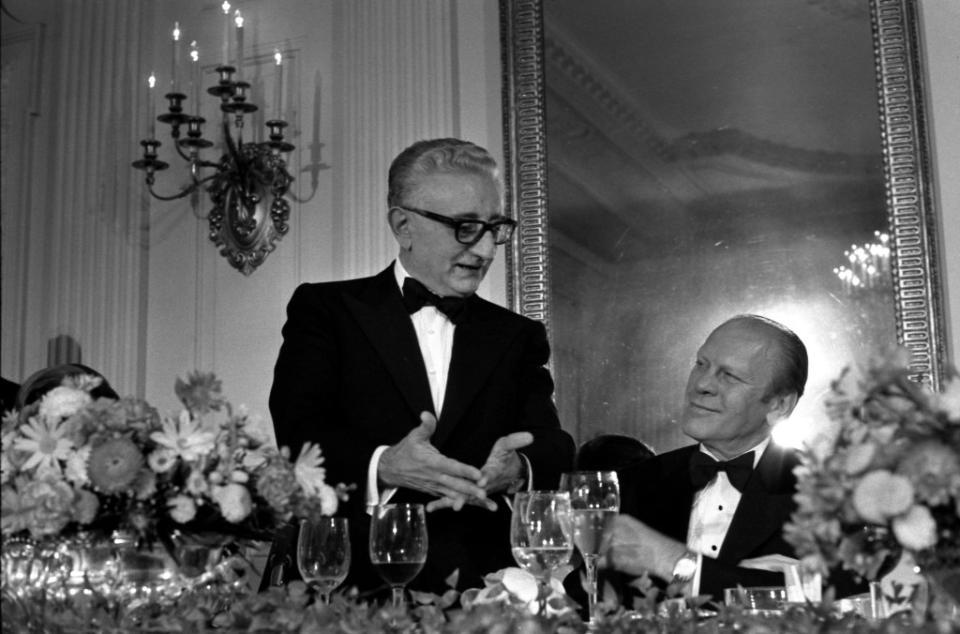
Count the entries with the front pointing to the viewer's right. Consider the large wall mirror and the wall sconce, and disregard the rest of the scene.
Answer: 0

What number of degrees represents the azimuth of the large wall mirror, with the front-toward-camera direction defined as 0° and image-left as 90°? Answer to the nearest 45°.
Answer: approximately 0°

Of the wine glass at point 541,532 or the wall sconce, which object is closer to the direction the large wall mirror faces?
the wine glass

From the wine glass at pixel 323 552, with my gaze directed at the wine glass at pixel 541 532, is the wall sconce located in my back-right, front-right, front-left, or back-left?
back-left

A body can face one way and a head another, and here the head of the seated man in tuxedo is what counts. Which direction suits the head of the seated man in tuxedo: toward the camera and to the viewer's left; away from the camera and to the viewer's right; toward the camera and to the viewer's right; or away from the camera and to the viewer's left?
toward the camera and to the viewer's left

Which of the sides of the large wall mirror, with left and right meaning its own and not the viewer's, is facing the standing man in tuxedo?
front

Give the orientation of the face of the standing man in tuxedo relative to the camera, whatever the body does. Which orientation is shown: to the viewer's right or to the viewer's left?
to the viewer's right

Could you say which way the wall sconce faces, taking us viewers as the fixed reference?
facing the viewer and to the left of the viewer

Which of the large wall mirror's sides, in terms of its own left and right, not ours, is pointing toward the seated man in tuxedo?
front

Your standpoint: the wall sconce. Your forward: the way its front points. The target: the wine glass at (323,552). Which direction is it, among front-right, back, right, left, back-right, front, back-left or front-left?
front-left

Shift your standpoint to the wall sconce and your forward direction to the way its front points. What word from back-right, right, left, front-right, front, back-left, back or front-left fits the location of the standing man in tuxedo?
front-left

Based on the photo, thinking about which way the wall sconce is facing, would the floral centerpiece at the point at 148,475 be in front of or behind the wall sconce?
in front

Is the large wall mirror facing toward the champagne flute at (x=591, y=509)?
yes
